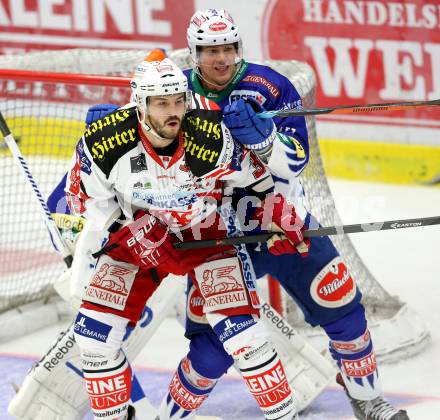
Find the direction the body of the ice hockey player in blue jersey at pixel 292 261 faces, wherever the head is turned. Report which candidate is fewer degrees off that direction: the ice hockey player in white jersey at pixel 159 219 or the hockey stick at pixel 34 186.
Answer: the ice hockey player in white jersey

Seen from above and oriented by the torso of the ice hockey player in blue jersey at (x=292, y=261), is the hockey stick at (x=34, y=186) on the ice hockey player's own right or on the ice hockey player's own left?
on the ice hockey player's own right

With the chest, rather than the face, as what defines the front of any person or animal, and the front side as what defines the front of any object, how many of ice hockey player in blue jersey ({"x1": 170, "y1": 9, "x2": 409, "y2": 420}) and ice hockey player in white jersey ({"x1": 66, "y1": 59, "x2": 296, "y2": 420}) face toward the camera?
2

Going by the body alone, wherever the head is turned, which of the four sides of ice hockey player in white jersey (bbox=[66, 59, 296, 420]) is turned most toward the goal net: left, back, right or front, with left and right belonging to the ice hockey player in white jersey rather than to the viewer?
back

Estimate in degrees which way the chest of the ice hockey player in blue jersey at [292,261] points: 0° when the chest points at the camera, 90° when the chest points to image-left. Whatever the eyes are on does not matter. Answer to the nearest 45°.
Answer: approximately 0°

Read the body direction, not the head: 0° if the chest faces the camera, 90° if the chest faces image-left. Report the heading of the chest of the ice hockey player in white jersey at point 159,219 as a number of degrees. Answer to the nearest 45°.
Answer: approximately 0°
